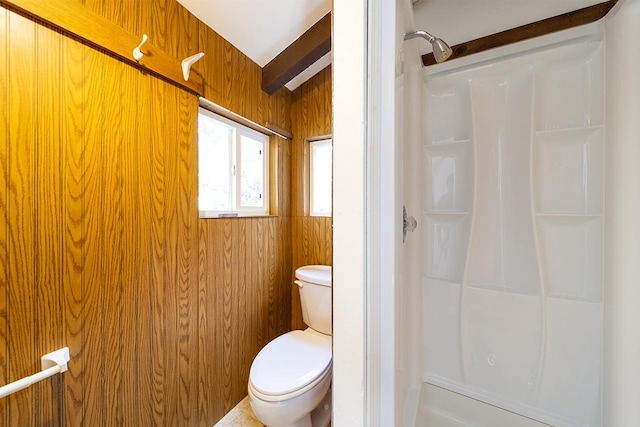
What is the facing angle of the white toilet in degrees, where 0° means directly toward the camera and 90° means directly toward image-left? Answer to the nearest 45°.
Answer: approximately 45°

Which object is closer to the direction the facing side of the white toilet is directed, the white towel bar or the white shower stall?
the white towel bar

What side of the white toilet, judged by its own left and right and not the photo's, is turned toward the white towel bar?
front

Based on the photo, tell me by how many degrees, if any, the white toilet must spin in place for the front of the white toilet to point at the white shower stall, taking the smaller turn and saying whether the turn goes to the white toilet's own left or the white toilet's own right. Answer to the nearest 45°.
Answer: approximately 135° to the white toilet's own left

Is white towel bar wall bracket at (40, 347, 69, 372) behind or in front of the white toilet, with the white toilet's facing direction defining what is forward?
in front
